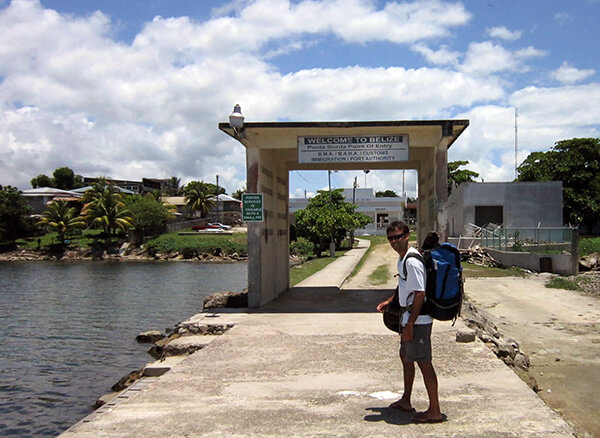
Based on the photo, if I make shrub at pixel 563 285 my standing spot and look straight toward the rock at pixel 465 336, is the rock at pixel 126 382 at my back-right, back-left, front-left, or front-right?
front-right

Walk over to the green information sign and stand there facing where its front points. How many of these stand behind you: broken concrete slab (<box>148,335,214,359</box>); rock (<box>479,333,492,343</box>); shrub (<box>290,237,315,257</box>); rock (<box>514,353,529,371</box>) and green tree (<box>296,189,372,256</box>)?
2

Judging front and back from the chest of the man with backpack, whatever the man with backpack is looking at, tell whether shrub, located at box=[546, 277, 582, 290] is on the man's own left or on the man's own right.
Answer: on the man's own right

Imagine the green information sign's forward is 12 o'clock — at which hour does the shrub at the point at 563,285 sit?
The shrub is roughly at 8 o'clock from the green information sign.

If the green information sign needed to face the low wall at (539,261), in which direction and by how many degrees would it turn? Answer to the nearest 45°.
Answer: approximately 135° to its left

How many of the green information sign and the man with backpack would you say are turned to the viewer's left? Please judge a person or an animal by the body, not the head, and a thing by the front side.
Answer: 1

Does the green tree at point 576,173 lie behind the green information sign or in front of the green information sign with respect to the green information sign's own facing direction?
behind

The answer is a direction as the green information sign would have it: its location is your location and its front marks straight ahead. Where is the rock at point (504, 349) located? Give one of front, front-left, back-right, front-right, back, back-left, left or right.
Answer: front-left

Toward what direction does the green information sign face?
toward the camera

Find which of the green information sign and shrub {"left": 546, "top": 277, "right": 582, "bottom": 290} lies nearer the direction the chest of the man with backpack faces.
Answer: the green information sign

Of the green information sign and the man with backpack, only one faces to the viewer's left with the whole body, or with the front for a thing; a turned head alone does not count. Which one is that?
the man with backpack

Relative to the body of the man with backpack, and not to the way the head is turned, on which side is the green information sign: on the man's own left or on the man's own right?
on the man's own right

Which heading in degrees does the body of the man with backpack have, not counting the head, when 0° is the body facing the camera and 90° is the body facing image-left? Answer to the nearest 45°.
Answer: approximately 90°
